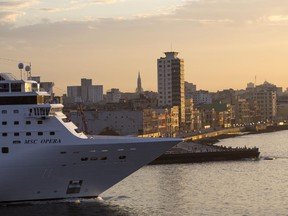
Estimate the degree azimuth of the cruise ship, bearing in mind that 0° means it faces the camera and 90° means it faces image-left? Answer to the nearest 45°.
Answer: approximately 270°
